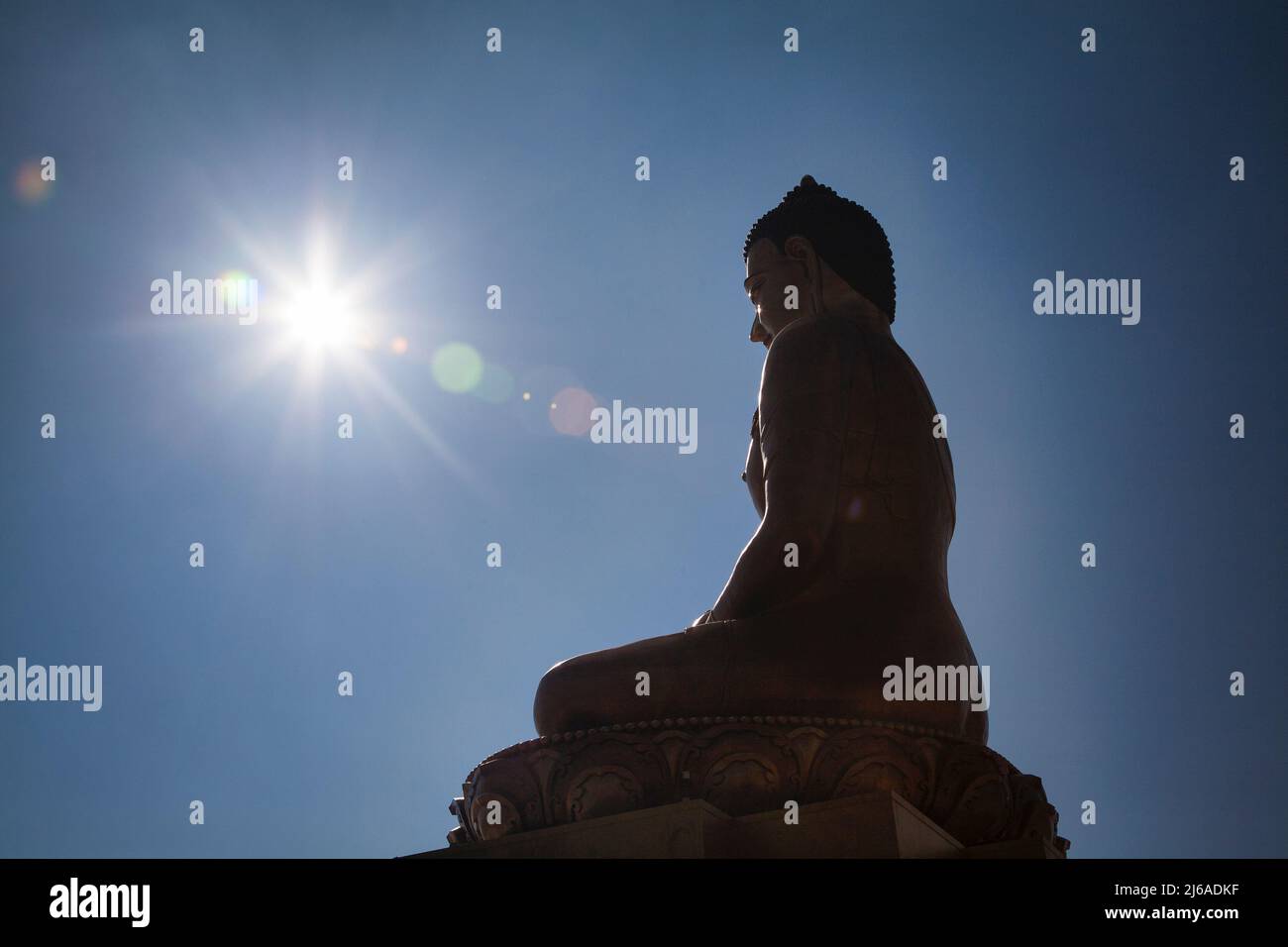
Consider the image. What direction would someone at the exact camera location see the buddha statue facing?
facing away from the viewer and to the left of the viewer
